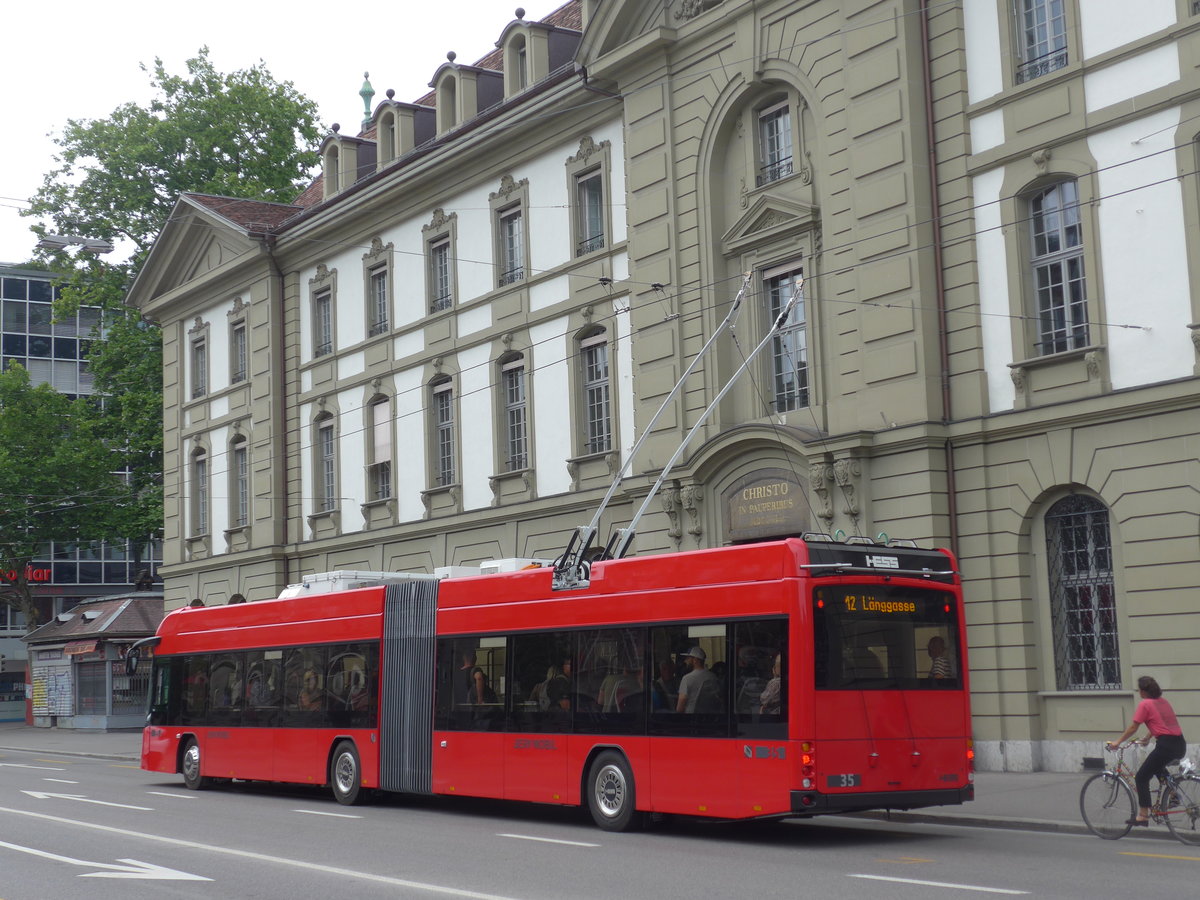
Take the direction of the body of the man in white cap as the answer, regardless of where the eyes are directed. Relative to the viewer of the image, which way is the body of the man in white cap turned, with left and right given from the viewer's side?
facing away from the viewer and to the left of the viewer

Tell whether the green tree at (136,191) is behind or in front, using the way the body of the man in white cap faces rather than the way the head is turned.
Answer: in front

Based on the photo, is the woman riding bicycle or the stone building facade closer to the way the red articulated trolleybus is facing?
the stone building facade

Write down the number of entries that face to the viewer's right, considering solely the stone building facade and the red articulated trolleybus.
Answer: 0

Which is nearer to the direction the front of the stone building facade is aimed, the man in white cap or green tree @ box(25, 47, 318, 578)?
the man in white cap

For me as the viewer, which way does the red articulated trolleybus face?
facing away from the viewer and to the left of the viewer

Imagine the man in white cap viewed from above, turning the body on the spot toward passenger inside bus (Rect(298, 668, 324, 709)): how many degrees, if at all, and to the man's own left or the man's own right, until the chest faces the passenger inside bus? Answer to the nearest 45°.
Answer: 0° — they already face them

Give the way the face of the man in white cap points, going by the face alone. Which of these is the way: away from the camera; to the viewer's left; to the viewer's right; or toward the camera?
to the viewer's left

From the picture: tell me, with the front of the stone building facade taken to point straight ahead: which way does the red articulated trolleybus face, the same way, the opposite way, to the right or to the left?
to the right

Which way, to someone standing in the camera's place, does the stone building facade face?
facing the viewer and to the left of the viewer

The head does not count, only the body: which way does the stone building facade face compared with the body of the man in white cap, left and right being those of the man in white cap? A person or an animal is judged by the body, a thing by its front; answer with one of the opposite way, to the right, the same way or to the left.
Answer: to the left

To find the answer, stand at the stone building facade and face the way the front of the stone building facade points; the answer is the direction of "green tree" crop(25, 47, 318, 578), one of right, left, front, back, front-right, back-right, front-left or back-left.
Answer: right

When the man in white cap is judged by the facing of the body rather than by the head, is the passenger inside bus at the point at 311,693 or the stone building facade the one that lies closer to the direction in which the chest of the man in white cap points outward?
the passenger inside bus

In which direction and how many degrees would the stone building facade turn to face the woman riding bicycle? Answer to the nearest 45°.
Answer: approximately 45° to its left

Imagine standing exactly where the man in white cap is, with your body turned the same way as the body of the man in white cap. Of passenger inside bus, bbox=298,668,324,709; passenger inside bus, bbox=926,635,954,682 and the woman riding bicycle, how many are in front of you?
1
